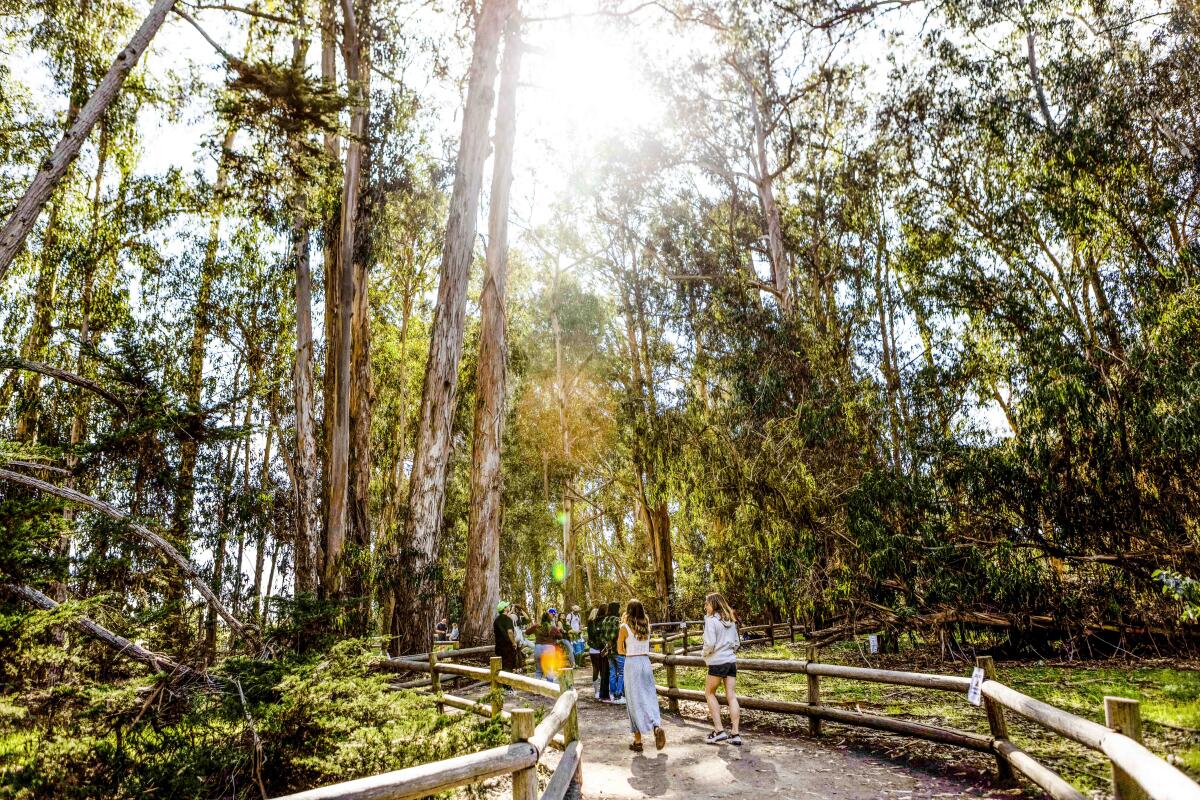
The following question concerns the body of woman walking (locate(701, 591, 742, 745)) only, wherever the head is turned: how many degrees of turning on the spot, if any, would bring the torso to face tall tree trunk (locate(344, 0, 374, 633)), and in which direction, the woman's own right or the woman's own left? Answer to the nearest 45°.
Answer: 0° — they already face it

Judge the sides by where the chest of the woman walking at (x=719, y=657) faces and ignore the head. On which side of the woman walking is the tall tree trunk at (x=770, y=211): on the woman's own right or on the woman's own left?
on the woman's own right

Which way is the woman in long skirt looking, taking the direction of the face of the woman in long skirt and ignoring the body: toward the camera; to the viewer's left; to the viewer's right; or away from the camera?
away from the camera

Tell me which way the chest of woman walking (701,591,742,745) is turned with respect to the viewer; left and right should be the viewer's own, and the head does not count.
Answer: facing away from the viewer and to the left of the viewer

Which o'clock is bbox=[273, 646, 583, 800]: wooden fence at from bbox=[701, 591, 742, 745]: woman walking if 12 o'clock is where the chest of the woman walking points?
The wooden fence is roughly at 8 o'clock from the woman walking.

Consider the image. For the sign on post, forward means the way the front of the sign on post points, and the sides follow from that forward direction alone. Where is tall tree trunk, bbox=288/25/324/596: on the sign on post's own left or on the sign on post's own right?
on the sign on post's own right

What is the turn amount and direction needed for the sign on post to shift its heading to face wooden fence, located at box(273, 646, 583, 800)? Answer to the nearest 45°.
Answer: approximately 45° to its right

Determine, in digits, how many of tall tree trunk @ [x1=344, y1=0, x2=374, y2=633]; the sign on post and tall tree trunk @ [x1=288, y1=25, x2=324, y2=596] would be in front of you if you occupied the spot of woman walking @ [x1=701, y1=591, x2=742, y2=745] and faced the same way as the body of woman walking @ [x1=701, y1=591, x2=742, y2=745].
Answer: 2

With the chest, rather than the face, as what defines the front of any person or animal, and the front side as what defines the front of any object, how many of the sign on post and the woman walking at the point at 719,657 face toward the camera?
1

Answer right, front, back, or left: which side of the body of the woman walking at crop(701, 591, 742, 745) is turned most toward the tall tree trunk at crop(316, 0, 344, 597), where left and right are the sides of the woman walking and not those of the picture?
front

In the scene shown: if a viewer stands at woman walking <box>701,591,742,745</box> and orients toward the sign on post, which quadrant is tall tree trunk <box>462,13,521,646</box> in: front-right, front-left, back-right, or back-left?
back-left

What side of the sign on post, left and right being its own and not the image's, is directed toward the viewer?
front
